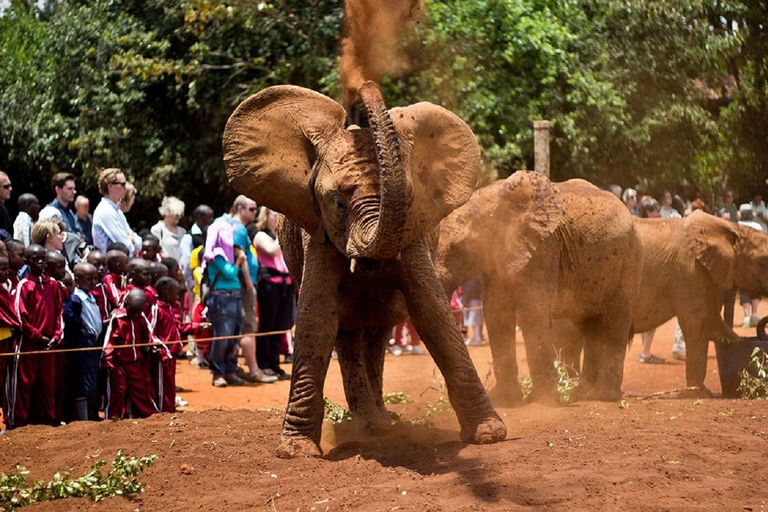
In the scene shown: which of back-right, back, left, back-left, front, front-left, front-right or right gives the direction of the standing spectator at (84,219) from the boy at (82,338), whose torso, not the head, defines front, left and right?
back-left

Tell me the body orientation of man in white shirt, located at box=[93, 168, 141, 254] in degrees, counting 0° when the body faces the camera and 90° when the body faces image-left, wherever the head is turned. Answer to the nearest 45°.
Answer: approximately 270°

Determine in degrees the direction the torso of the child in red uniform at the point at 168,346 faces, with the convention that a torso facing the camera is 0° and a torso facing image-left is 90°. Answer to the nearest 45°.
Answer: approximately 270°

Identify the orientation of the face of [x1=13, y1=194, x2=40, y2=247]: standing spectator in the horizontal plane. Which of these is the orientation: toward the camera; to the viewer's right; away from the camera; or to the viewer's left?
to the viewer's right

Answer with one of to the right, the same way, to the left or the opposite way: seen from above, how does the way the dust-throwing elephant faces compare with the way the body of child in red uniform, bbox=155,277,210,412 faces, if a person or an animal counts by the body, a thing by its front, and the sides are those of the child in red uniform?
to the right

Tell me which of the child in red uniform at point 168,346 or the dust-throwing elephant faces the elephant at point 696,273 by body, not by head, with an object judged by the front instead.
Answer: the child in red uniform

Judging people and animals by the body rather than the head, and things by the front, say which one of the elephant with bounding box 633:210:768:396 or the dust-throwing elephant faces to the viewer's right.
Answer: the elephant

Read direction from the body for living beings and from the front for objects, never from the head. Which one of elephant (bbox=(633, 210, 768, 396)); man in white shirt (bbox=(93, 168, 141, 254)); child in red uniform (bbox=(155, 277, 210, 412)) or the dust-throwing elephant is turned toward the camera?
the dust-throwing elephant

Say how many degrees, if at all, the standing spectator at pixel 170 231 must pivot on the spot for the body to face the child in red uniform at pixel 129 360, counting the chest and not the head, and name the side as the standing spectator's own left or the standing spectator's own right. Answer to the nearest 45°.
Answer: approximately 45° to the standing spectator's own right

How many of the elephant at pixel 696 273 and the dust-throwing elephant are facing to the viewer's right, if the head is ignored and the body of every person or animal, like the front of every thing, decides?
1

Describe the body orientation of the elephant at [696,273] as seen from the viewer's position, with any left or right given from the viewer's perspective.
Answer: facing to the right of the viewer

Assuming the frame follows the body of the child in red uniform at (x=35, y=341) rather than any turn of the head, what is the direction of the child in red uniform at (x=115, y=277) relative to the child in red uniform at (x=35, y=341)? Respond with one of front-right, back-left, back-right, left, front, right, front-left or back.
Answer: left

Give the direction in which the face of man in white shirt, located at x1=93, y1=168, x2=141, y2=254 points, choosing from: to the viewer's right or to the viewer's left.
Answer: to the viewer's right

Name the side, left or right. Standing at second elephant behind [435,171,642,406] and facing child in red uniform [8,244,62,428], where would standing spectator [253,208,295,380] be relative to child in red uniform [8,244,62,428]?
right
